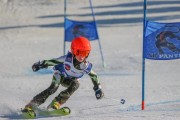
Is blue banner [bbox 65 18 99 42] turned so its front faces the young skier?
yes

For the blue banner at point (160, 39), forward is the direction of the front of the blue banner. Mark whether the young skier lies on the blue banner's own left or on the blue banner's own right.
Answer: on the blue banner's own right

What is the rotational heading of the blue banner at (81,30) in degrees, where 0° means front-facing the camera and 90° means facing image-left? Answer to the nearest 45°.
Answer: approximately 0°

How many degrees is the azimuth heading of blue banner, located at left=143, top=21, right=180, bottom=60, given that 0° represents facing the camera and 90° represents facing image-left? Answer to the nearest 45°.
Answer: approximately 0°

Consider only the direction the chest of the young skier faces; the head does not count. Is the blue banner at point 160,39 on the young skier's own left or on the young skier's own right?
on the young skier's own left
